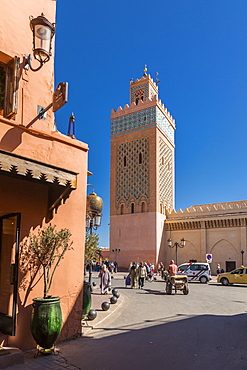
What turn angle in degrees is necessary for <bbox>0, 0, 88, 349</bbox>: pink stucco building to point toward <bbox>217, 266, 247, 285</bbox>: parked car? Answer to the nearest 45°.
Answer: approximately 90° to its left

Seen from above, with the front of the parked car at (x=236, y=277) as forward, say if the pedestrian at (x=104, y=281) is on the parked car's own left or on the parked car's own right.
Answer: on the parked car's own left

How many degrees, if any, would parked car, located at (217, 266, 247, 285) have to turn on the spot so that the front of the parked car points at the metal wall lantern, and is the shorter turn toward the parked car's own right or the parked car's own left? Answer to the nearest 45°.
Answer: approximately 90° to the parked car's own left

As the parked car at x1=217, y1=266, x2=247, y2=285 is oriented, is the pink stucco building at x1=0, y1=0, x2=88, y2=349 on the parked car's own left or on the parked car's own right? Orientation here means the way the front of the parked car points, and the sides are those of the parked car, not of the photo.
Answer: on the parked car's own left

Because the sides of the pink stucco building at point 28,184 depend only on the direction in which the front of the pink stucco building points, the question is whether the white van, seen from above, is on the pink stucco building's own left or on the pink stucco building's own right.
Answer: on the pink stucco building's own left

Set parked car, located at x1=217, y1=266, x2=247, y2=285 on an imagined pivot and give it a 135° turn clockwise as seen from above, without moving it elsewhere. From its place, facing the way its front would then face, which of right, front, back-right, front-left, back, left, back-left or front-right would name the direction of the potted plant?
back-right

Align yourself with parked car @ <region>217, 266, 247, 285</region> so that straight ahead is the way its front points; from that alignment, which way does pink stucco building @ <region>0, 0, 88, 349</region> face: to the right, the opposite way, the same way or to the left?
the opposite way

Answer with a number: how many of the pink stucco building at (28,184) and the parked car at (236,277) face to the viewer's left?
1

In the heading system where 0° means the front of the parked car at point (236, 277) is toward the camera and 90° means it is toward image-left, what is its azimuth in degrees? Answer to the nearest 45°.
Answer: approximately 90°

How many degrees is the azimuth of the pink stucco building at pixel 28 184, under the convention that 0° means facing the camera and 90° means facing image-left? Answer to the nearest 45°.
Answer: approximately 315°

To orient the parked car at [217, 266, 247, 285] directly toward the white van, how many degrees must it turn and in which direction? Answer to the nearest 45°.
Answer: approximately 45° to its right

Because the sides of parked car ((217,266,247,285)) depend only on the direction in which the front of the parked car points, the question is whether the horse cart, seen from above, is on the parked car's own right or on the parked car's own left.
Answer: on the parked car's own left
